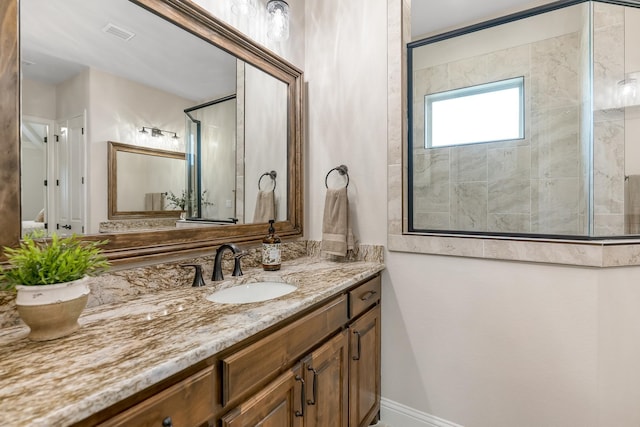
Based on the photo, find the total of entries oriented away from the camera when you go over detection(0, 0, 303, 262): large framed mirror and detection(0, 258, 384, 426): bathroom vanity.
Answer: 0

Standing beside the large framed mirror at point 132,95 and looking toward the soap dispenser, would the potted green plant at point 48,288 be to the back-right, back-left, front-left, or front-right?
back-right

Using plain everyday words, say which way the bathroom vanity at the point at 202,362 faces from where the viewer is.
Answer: facing the viewer and to the right of the viewer
